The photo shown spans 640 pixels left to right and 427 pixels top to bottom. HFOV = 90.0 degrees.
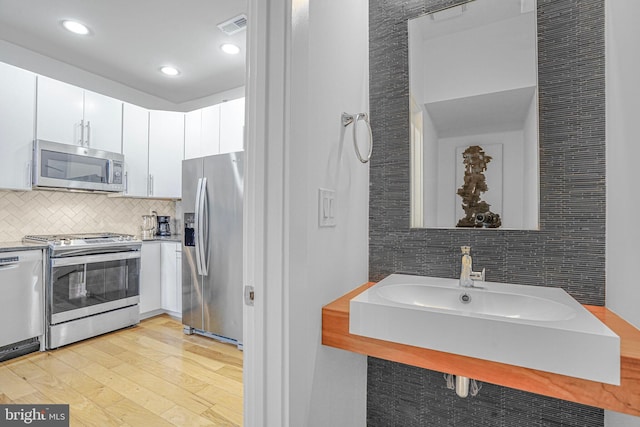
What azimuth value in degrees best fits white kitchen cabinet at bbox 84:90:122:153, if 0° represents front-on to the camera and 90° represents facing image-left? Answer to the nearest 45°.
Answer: approximately 315°

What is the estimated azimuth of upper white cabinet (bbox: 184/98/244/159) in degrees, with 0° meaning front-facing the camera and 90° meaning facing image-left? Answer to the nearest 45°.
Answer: approximately 45°

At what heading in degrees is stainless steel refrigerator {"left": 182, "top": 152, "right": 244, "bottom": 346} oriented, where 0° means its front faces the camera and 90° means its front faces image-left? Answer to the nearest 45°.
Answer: approximately 45°

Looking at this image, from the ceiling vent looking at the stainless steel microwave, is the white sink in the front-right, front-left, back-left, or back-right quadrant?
back-left

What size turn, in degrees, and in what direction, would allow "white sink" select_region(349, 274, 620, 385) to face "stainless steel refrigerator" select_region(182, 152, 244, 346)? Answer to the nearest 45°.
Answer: approximately 90° to its right
